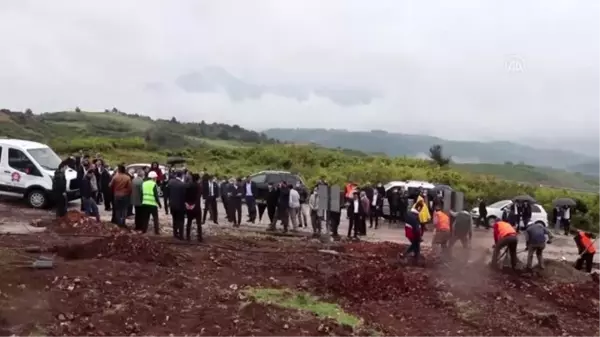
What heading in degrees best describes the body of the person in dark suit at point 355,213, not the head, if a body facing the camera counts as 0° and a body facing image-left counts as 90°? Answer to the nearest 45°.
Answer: approximately 0°

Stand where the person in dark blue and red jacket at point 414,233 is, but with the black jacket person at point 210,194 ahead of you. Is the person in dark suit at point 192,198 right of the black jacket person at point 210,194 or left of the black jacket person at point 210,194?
left

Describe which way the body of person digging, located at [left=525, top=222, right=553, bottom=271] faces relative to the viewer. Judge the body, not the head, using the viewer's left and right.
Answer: facing away from the viewer

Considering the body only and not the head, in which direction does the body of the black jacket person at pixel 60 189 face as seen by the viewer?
to the viewer's right

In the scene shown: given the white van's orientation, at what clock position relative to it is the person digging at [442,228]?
The person digging is roughly at 12 o'clock from the white van.

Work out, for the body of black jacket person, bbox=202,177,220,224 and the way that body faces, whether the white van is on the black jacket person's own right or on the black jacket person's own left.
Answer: on the black jacket person's own right

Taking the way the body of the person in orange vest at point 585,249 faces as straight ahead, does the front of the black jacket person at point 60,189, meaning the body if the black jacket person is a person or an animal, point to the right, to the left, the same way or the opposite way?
the opposite way

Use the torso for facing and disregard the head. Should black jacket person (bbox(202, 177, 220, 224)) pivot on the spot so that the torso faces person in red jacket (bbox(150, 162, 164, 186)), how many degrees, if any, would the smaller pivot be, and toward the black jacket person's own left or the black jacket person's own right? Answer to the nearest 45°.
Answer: approximately 135° to the black jacket person's own right
